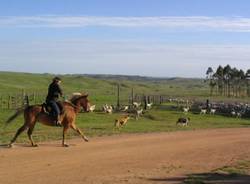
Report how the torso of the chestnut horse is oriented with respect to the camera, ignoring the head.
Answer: to the viewer's right

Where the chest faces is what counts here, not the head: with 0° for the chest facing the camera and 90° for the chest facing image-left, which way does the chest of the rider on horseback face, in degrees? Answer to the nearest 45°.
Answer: approximately 270°
